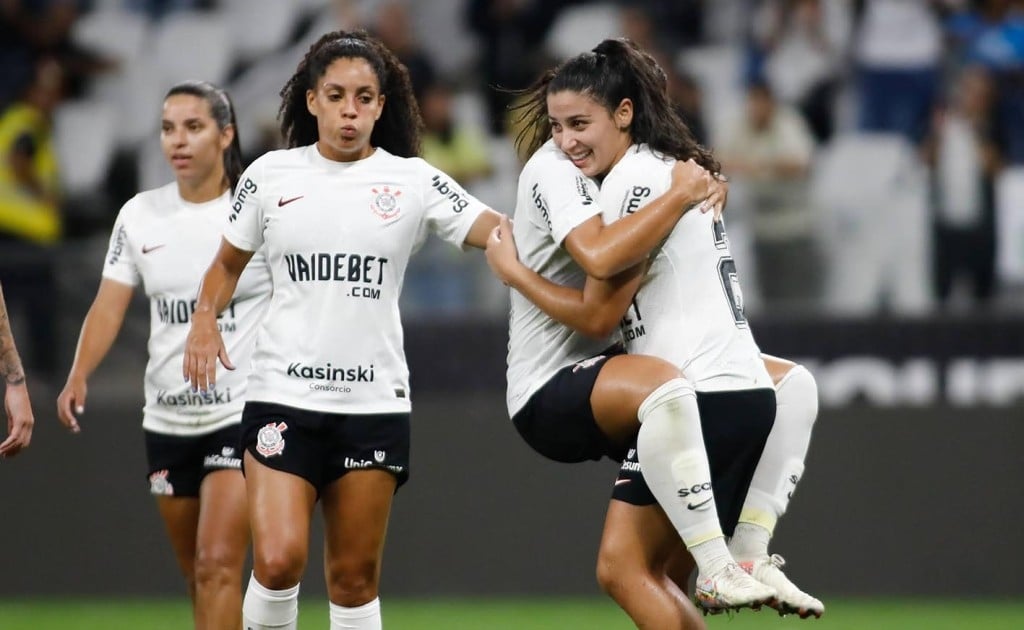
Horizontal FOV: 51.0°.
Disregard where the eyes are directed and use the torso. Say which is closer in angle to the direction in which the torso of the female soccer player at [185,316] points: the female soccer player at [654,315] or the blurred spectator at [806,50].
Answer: the female soccer player

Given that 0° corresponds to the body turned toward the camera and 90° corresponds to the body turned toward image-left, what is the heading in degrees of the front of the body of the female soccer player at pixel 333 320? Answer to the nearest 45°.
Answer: approximately 0°

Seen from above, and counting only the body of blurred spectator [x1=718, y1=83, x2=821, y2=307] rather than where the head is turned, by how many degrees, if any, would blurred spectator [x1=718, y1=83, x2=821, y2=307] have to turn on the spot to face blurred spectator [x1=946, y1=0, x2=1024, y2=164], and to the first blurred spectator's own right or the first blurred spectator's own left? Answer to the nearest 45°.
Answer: approximately 135° to the first blurred spectator's own left

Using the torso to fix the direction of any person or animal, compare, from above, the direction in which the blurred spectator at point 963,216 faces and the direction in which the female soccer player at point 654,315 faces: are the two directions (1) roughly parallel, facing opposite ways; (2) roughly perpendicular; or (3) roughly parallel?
roughly perpendicular

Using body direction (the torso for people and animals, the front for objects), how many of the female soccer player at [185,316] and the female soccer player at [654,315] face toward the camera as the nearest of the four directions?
1
